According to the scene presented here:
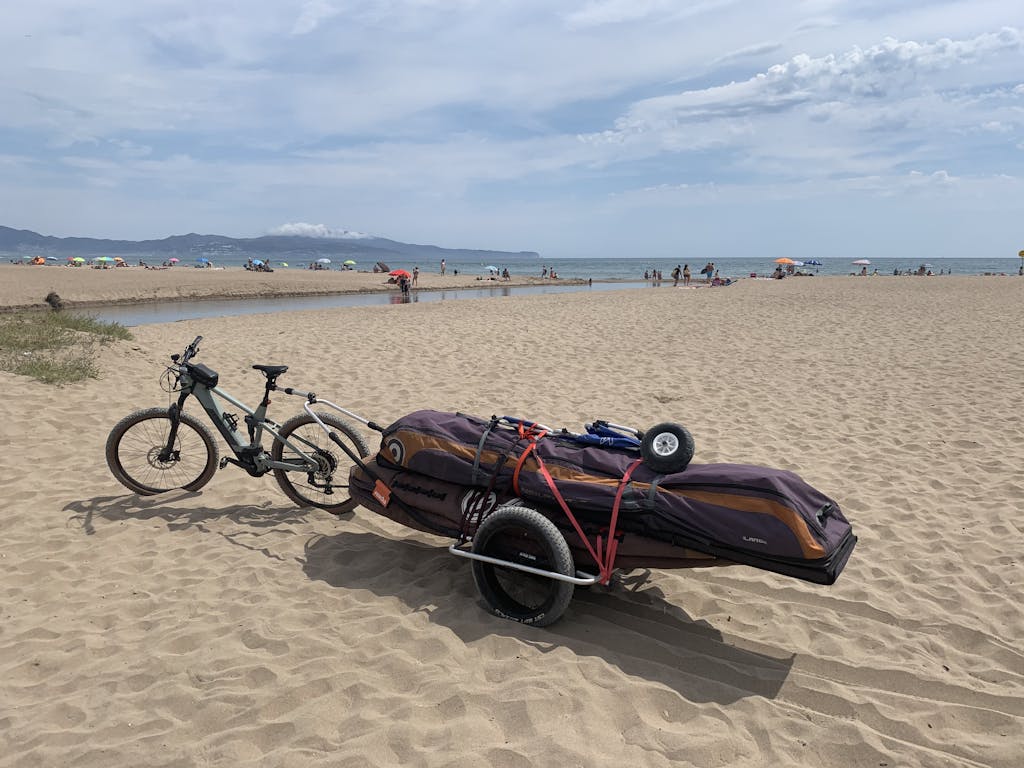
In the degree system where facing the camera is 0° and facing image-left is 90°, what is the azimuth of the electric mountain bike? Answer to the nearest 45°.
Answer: approximately 90°
